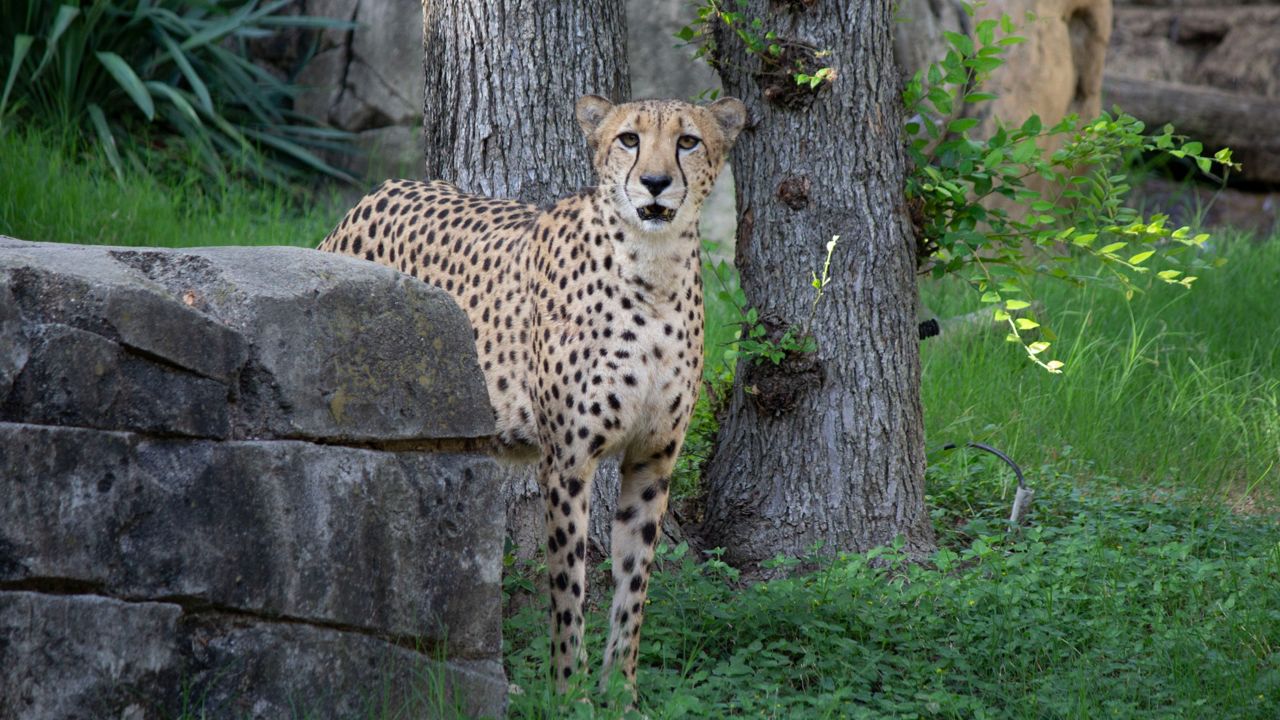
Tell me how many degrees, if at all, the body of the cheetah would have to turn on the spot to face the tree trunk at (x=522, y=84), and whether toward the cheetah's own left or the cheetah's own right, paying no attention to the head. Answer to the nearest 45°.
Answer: approximately 135° to the cheetah's own left

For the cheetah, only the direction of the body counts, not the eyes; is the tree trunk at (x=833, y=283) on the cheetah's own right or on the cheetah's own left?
on the cheetah's own left

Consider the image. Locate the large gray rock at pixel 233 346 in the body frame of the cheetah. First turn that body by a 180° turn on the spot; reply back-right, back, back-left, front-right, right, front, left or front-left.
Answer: left

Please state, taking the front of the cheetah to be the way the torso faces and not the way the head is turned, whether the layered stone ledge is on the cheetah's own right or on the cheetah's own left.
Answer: on the cheetah's own right

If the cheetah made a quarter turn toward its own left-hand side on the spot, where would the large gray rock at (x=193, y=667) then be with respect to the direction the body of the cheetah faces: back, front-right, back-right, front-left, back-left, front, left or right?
back

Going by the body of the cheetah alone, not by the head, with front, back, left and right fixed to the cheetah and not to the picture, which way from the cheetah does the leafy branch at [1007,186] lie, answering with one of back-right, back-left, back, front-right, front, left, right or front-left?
left

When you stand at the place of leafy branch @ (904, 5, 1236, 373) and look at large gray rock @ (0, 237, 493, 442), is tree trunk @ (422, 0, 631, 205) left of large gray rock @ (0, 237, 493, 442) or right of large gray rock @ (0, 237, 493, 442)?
right

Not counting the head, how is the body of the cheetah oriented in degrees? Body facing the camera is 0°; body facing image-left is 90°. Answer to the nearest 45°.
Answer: approximately 315°

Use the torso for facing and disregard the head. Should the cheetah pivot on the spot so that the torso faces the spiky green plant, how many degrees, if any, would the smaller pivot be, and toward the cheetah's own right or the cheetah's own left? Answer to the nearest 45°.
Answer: approximately 180°

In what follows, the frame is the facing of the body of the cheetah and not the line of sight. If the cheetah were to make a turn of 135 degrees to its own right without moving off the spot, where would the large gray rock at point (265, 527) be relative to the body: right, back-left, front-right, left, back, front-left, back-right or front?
front-left
